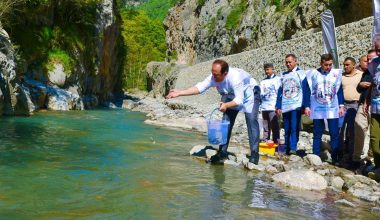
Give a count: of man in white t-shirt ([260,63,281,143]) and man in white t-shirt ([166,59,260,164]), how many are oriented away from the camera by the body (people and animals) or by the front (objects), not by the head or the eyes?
0

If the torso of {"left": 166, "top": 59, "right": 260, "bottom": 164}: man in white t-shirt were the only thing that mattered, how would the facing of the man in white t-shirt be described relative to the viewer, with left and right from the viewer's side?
facing the viewer and to the left of the viewer

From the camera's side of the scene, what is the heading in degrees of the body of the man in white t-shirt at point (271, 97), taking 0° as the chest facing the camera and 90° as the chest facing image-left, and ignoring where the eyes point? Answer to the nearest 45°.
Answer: approximately 45°

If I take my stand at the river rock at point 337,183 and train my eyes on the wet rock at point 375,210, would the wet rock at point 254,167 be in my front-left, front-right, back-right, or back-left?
back-right

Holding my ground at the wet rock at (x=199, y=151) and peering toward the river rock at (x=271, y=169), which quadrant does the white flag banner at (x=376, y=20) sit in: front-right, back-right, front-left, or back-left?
front-left

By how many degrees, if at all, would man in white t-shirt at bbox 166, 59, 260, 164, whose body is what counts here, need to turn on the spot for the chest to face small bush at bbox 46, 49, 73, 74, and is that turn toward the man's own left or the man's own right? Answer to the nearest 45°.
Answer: approximately 90° to the man's own right

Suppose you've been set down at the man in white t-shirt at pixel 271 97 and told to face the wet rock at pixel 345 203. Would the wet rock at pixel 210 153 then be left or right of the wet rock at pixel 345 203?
right

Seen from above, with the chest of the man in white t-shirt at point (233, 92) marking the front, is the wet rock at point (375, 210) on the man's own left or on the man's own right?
on the man's own left

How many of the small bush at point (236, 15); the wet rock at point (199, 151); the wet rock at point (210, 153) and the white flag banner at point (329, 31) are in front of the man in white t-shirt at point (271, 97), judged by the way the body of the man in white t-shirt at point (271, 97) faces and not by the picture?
2
